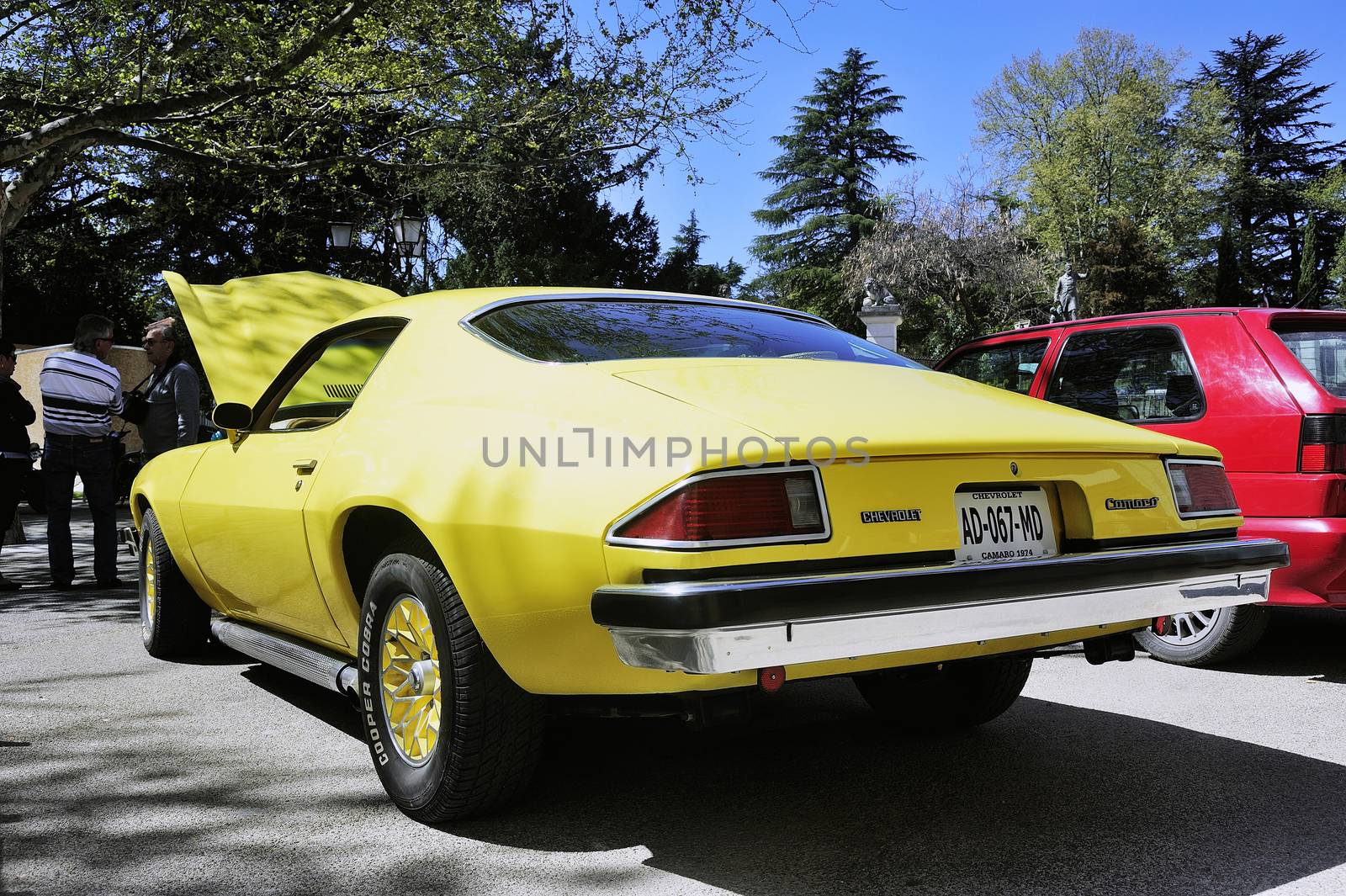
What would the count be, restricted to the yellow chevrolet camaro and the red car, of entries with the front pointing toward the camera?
0

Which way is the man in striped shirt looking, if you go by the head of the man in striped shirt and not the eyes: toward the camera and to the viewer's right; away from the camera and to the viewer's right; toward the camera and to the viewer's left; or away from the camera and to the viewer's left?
away from the camera and to the viewer's right

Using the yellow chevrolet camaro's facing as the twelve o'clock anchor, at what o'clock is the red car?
The red car is roughly at 3 o'clock from the yellow chevrolet camaro.

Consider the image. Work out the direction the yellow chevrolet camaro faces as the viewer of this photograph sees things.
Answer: facing away from the viewer and to the left of the viewer

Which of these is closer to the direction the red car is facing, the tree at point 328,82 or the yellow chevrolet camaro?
the tree

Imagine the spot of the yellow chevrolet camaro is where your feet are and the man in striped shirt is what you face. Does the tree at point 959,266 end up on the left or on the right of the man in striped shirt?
right

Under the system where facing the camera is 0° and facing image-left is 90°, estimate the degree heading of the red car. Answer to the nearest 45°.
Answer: approximately 135°

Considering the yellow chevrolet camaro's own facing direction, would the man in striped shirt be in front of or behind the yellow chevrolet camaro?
in front

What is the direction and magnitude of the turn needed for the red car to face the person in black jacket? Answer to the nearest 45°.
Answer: approximately 45° to its left

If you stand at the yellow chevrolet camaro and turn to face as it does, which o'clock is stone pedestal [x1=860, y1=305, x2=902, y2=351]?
The stone pedestal is roughly at 2 o'clock from the yellow chevrolet camaro.

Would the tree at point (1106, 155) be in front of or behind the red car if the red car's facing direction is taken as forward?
in front

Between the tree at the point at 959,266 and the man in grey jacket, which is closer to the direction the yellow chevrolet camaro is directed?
the man in grey jacket
